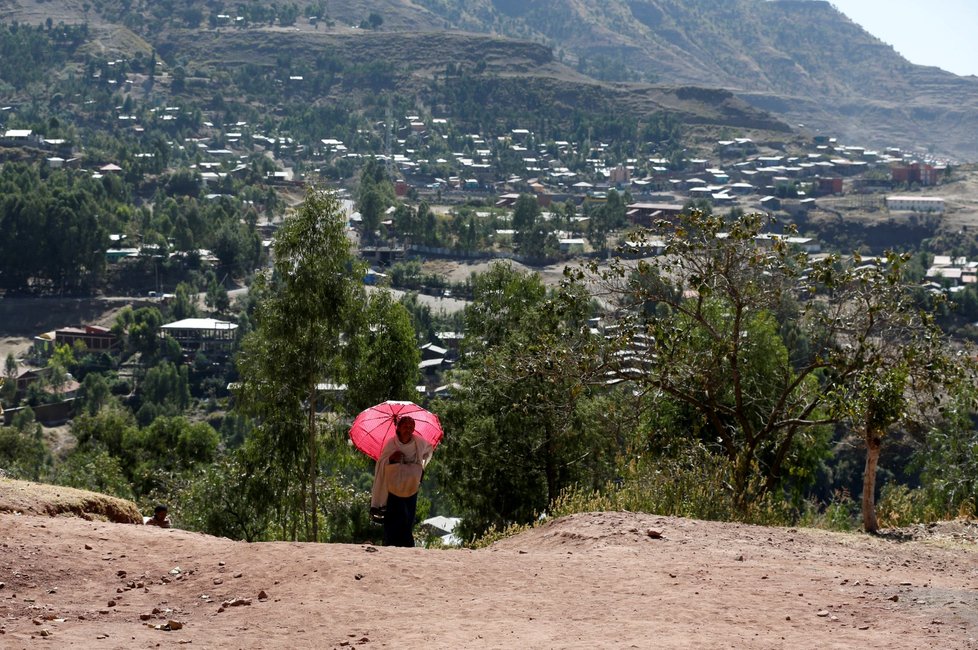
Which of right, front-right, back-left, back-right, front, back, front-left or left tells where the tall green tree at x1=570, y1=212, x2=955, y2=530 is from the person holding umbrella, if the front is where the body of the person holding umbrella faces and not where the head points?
back-left

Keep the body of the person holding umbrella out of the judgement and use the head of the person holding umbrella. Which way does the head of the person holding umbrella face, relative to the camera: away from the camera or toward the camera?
toward the camera

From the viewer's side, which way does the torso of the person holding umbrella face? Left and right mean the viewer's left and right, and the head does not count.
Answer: facing the viewer

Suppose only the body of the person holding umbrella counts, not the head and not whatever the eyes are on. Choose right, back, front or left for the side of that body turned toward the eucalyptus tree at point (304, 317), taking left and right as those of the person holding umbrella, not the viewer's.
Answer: back

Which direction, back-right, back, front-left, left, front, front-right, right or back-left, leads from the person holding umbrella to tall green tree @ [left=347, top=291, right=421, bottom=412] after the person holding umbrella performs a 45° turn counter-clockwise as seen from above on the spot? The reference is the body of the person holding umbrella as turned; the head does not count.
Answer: back-left

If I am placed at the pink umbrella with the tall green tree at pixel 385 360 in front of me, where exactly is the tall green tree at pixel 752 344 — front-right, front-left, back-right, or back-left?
front-right

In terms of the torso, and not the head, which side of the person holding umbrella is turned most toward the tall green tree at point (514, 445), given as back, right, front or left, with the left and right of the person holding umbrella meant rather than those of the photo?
back

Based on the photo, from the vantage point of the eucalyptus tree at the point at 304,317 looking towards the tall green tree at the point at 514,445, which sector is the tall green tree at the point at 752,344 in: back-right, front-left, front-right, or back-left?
front-right

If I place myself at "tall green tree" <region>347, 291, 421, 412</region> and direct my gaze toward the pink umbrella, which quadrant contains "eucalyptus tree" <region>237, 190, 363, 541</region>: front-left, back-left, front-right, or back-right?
front-right
